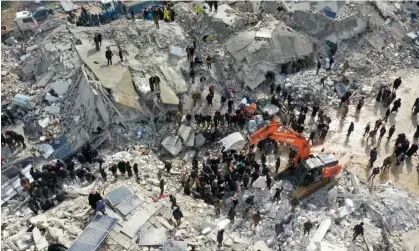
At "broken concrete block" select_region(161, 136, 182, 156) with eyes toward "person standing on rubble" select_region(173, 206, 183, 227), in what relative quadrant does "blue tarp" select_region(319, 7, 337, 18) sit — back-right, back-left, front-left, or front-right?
back-left

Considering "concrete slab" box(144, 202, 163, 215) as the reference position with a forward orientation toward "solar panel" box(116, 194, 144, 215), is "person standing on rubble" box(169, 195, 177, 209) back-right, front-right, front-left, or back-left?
back-right
